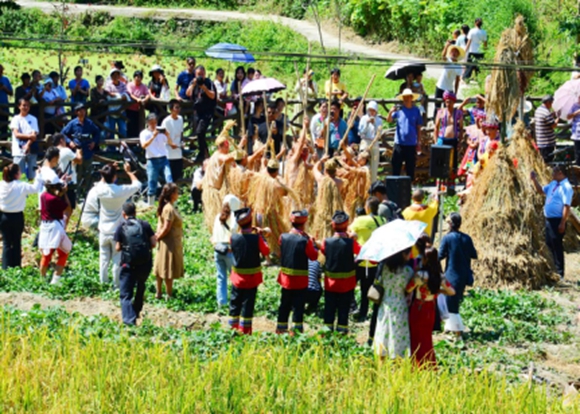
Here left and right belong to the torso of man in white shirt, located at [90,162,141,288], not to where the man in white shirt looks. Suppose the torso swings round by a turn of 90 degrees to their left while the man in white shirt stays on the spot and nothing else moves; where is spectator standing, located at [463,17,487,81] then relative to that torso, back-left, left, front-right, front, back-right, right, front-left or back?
right

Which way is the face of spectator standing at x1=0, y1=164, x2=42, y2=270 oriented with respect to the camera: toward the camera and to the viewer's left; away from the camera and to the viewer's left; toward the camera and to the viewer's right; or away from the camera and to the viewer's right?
away from the camera and to the viewer's right

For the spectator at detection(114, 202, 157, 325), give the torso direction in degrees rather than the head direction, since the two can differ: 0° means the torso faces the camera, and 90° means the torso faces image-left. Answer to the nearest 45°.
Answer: approximately 180°

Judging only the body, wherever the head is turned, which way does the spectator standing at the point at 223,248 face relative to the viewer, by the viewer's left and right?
facing away from the viewer and to the right of the viewer

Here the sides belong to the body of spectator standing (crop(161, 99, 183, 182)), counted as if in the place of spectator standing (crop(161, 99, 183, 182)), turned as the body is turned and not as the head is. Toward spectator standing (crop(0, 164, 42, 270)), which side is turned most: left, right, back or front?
right

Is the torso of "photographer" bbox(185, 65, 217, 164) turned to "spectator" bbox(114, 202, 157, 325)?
yes

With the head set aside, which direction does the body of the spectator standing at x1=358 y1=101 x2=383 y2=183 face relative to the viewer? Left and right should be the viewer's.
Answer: facing the viewer

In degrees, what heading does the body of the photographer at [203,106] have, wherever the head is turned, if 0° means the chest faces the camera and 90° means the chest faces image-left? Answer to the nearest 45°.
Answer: approximately 0°

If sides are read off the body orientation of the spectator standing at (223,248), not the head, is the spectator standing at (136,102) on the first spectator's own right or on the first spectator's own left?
on the first spectator's own left

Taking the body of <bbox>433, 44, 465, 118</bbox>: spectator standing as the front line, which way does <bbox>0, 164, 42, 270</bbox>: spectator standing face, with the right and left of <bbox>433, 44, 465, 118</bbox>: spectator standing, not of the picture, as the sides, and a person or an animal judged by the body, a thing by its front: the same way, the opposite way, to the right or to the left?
the opposite way

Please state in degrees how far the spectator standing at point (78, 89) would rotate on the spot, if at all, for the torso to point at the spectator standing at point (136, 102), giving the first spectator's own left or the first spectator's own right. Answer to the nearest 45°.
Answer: approximately 45° to the first spectator's own left

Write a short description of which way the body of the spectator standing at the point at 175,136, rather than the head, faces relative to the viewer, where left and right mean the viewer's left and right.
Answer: facing the viewer and to the right of the viewer

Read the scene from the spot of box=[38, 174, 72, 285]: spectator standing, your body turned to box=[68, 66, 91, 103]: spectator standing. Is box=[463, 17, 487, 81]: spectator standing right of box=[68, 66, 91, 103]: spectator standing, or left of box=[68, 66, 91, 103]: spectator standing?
right

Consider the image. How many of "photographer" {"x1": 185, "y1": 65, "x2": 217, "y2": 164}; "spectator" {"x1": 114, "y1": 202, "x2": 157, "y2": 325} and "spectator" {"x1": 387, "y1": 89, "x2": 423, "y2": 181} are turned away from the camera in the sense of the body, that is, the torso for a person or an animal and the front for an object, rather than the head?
1

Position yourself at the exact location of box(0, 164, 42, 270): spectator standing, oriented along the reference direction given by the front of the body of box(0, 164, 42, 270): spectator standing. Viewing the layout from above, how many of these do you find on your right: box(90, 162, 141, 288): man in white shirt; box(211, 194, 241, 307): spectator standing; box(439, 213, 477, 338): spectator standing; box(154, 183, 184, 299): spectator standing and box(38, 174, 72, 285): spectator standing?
5

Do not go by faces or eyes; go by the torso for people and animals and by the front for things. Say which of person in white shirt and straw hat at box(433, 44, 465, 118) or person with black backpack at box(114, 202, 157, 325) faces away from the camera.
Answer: person with black backpack at box(114, 202, 157, 325)

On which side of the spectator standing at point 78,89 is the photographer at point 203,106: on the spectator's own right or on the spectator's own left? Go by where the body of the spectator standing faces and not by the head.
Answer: on the spectator's own left
